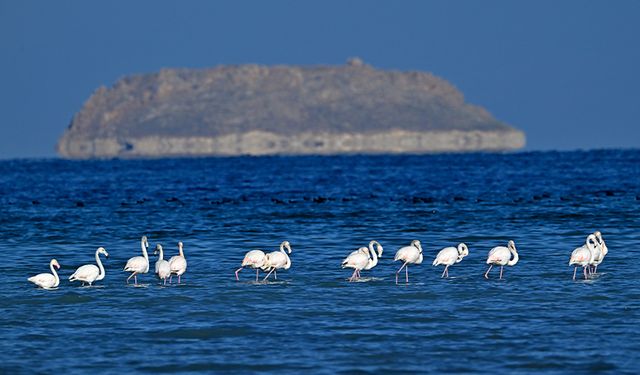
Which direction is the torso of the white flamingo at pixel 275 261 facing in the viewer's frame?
to the viewer's right

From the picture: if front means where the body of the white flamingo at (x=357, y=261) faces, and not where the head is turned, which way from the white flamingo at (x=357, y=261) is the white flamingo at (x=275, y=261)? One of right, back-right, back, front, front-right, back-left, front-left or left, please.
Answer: back

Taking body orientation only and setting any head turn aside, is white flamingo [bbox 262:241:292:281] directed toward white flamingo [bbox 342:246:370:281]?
yes

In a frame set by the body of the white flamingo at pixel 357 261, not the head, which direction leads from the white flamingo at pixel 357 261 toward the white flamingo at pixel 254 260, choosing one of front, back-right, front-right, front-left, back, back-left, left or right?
back

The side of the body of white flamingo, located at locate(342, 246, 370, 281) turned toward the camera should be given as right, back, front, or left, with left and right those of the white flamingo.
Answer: right

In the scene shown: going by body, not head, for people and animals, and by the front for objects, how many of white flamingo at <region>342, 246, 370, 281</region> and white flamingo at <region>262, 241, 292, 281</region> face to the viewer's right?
2
